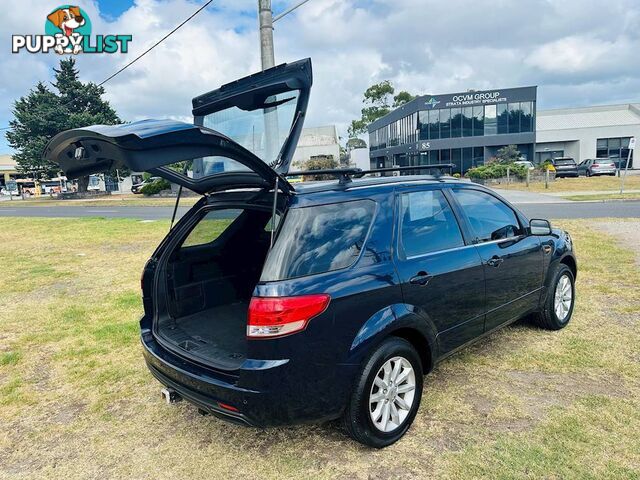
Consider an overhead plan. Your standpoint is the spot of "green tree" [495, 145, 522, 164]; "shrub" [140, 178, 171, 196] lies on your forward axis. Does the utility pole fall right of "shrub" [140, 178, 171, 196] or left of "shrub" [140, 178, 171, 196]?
left

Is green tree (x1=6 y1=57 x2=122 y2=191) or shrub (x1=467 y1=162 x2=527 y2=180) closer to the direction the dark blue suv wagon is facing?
the shrub

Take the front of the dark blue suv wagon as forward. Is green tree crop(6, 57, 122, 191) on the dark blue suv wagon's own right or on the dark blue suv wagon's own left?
on the dark blue suv wagon's own left

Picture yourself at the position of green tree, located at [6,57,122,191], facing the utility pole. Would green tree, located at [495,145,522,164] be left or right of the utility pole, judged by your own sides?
left

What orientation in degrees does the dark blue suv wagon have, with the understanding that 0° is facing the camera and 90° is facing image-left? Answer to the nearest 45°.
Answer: approximately 225°

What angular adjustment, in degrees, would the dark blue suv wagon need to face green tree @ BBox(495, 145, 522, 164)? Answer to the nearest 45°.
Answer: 0° — it already faces it
